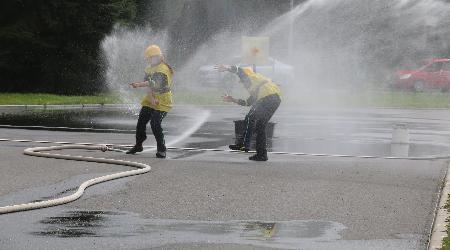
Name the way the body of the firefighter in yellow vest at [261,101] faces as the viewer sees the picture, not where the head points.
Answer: to the viewer's left

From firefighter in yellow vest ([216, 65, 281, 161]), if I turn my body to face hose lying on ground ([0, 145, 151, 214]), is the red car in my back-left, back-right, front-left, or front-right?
back-right

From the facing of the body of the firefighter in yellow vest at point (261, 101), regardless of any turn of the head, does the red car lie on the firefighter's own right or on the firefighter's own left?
on the firefighter's own right

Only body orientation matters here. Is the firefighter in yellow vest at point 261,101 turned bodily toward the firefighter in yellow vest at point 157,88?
yes

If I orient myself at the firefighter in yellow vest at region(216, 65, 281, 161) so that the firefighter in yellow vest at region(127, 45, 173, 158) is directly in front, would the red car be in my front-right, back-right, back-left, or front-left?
back-right

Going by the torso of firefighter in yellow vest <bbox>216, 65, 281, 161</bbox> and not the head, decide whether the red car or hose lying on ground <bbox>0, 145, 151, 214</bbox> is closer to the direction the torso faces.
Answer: the hose lying on ground

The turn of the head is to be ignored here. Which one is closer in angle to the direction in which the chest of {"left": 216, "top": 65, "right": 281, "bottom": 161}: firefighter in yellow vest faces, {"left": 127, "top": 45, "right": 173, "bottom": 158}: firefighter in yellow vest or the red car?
the firefighter in yellow vest
